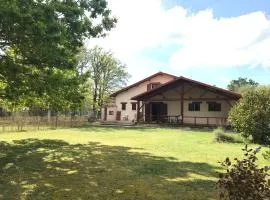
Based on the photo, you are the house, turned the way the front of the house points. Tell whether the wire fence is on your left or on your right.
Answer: on your right

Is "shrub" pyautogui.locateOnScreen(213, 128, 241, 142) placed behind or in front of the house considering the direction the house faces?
in front

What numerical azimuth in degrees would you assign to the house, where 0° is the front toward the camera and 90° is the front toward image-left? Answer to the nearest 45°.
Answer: approximately 0°

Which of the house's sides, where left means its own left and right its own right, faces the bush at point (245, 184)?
front

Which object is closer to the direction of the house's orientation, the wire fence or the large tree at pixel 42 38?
the large tree

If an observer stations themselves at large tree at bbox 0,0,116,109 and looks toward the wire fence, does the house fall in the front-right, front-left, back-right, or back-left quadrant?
front-right
